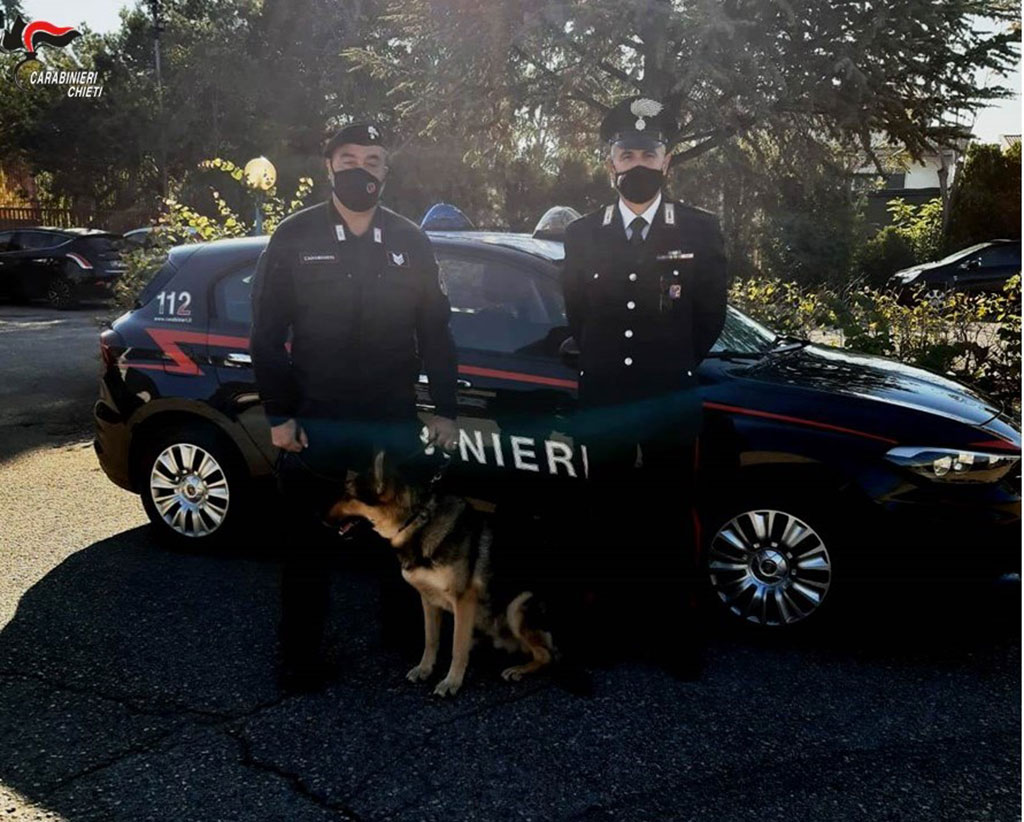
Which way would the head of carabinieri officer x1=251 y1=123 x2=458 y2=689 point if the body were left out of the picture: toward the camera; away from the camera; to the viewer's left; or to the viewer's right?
toward the camera

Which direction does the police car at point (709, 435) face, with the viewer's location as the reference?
facing the viewer and to the right of the viewer

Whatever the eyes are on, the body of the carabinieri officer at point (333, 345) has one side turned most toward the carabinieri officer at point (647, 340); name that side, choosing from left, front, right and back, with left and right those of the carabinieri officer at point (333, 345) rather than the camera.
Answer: left

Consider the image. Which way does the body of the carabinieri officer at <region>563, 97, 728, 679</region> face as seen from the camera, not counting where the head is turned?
toward the camera

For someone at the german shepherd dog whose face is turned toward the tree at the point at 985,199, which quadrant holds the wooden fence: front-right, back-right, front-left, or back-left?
front-left

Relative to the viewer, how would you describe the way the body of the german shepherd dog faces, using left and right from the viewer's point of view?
facing the viewer and to the left of the viewer

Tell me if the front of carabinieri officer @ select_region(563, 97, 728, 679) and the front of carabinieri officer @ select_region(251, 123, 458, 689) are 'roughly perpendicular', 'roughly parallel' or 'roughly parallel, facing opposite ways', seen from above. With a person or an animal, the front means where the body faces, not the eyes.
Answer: roughly parallel

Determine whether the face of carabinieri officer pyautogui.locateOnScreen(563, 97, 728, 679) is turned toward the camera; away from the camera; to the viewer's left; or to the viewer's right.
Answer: toward the camera

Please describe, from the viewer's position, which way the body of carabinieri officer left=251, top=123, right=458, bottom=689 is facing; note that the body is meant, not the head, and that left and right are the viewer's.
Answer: facing the viewer

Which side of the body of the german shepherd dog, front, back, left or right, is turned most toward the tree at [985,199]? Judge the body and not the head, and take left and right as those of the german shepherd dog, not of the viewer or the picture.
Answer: back

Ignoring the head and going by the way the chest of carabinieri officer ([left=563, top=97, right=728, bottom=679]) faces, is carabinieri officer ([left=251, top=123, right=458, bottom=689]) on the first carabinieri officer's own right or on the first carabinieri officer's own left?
on the first carabinieri officer's own right

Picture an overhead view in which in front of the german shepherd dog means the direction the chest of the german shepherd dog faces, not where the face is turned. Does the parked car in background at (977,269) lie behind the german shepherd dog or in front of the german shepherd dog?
behind

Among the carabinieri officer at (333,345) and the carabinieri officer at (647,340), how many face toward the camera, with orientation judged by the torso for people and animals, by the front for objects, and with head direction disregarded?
2

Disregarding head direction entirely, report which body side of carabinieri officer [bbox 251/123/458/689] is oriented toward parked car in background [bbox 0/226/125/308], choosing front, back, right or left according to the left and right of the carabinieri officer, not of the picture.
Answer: back

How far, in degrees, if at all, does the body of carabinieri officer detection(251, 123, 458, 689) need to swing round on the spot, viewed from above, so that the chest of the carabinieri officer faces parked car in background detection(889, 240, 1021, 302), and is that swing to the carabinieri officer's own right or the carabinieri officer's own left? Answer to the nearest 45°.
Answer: approximately 135° to the carabinieri officer's own left
